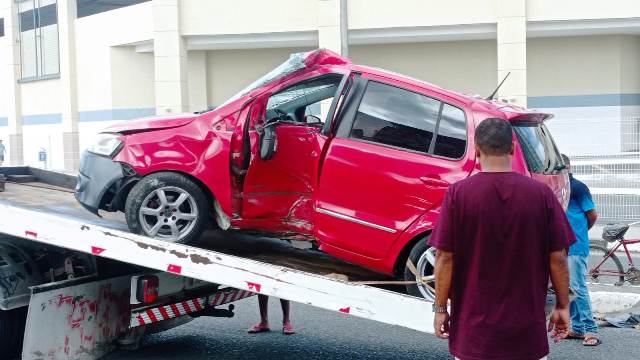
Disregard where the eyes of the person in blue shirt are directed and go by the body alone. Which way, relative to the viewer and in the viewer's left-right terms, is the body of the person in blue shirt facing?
facing the viewer and to the left of the viewer

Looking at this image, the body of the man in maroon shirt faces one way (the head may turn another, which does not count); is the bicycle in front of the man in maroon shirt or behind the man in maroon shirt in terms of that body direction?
in front

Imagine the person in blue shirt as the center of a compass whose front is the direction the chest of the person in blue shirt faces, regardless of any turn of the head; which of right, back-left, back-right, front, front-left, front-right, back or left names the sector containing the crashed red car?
front

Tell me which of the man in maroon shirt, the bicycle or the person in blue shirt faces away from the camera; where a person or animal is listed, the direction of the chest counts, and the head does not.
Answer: the man in maroon shirt

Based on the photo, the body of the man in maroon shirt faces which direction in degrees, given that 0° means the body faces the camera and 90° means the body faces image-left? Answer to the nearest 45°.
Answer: approximately 180°

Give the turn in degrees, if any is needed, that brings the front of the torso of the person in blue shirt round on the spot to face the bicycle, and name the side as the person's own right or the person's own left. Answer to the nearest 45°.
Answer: approximately 135° to the person's own right

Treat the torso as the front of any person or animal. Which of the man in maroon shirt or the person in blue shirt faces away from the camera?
the man in maroon shirt

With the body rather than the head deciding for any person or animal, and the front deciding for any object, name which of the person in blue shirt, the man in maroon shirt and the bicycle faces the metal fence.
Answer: the man in maroon shirt

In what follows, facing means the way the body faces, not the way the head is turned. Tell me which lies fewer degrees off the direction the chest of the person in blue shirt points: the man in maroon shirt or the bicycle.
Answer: the man in maroon shirt

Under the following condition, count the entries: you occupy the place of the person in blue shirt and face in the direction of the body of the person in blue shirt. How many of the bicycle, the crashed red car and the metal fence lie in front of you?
1

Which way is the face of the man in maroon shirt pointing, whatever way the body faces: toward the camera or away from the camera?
away from the camera
